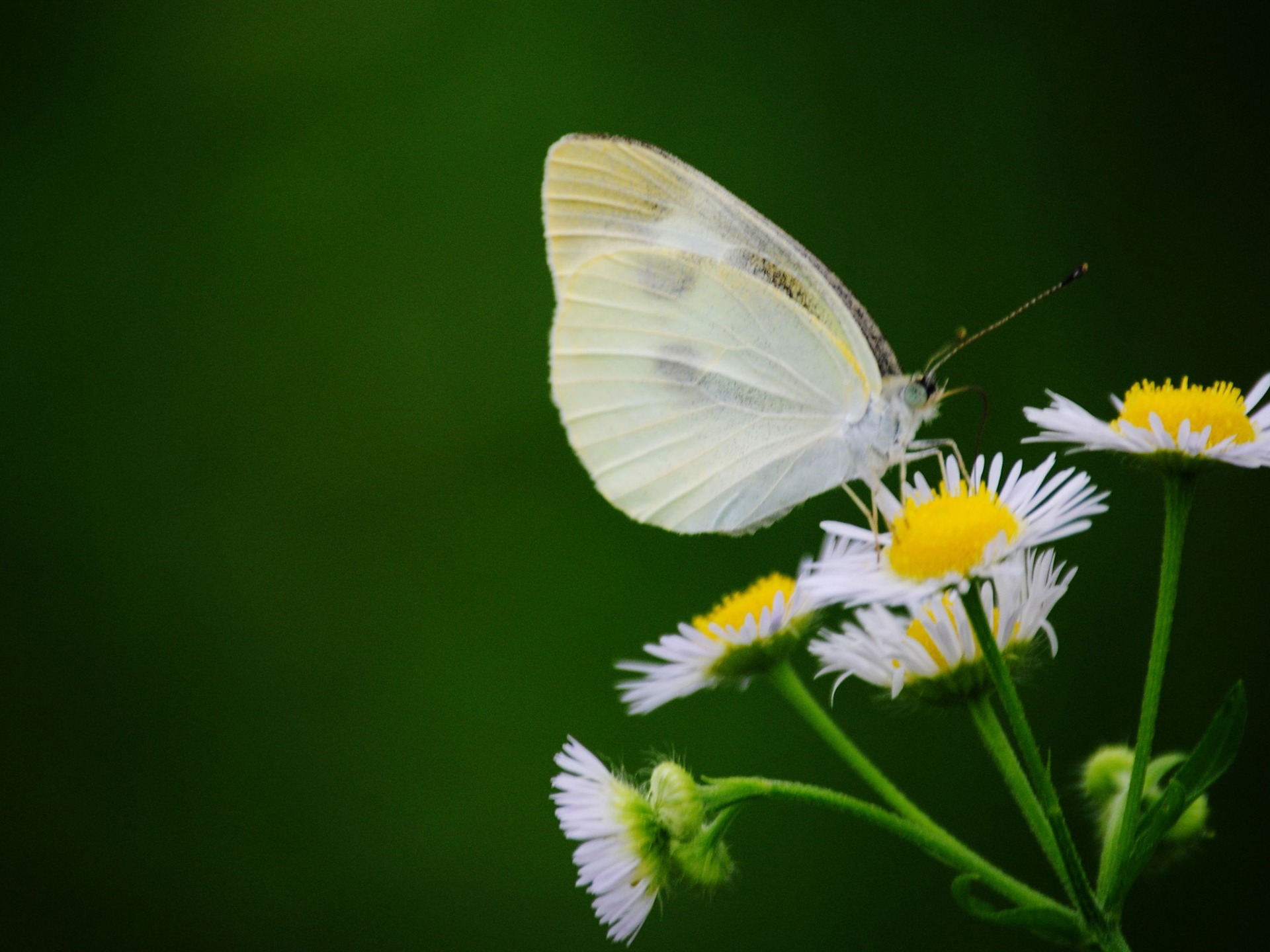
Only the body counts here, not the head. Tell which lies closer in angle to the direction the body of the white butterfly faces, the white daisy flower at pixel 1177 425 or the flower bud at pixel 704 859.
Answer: the white daisy flower

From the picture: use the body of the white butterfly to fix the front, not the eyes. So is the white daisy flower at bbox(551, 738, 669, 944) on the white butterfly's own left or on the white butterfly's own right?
on the white butterfly's own right

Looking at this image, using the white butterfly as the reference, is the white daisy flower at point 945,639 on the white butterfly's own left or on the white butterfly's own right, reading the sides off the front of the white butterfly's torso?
on the white butterfly's own right

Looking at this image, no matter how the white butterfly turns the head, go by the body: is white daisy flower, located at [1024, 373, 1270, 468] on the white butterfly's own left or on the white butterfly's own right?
on the white butterfly's own right

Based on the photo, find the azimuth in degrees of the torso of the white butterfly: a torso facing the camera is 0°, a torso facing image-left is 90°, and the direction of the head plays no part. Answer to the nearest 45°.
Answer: approximately 270°
